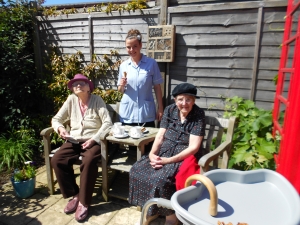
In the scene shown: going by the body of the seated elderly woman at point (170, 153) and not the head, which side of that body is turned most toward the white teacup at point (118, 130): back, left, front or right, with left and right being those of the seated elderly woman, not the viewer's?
right

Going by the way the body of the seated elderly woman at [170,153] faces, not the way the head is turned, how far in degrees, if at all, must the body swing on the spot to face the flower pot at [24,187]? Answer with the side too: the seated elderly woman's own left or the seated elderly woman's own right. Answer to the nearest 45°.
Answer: approximately 45° to the seated elderly woman's own right

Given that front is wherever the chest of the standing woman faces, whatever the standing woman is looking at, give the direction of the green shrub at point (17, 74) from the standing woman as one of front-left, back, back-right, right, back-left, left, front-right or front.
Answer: back-right

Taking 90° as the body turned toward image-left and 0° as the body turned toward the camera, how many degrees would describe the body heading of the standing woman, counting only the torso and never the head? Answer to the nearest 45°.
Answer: approximately 0°

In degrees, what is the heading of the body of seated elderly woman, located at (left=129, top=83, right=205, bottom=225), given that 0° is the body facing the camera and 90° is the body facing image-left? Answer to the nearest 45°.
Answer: approximately 45°

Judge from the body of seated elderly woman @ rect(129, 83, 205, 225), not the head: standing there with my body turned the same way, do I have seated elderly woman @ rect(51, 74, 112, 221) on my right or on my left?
on my right

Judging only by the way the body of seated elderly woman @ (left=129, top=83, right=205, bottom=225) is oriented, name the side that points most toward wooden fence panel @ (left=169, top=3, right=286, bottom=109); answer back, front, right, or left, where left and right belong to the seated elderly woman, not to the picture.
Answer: back

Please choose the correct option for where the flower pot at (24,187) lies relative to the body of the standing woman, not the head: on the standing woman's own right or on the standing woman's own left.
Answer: on the standing woman's own right

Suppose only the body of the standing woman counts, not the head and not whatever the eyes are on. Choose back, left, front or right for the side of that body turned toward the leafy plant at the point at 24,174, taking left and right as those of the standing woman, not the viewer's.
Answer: right

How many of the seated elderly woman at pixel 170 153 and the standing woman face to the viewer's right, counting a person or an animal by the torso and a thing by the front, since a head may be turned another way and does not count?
0
